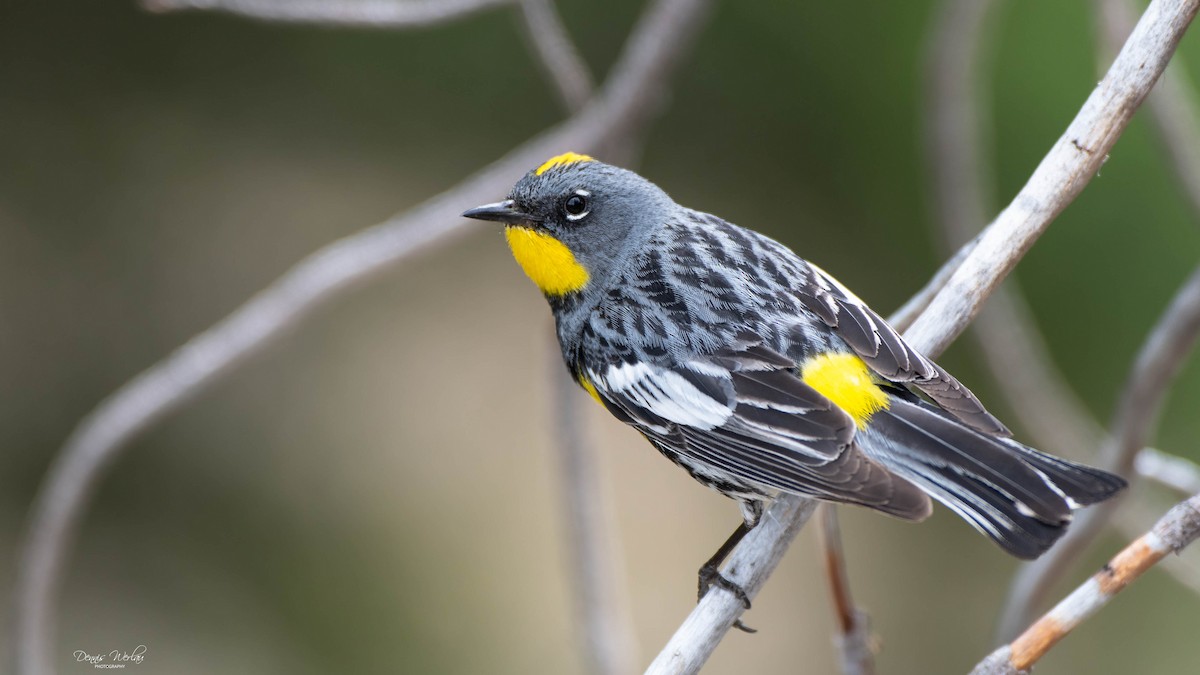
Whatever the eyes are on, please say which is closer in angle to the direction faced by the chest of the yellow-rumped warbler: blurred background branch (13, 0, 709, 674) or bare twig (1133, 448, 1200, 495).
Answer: the blurred background branch

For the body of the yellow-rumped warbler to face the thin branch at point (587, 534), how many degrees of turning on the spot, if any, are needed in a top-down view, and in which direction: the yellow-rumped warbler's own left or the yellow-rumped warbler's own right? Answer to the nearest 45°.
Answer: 0° — it already faces it

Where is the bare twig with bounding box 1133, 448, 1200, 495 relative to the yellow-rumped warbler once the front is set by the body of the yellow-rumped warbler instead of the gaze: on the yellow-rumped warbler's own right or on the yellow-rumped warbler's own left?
on the yellow-rumped warbler's own right

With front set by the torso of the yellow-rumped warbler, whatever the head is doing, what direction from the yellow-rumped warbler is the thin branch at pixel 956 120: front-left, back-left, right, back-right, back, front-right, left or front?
right

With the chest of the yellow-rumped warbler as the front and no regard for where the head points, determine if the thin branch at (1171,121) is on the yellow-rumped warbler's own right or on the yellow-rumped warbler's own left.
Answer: on the yellow-rumped warbler's own right

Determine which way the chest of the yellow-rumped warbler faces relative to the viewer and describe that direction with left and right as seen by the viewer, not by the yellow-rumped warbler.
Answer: facing away from the viewer and to the left of the viewer
